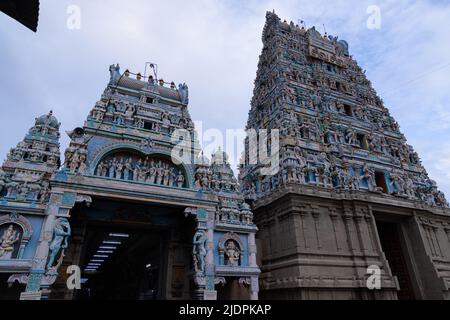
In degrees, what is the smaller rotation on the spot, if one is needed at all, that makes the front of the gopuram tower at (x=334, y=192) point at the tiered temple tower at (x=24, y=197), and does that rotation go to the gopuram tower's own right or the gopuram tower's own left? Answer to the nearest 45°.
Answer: approximately 90° to the gopuram tower's own right

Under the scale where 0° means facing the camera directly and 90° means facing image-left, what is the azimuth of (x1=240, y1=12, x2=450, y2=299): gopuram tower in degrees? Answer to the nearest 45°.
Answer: approximately 315°
